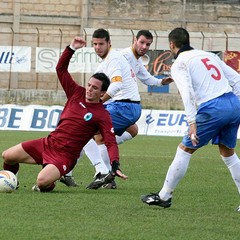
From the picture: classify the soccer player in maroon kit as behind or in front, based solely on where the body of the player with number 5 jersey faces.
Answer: in front

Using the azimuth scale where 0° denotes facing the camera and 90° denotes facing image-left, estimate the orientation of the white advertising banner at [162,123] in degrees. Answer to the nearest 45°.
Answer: approximately 0°

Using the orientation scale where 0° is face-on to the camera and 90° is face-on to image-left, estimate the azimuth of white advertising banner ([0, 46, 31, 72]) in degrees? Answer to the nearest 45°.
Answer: approximately 0°

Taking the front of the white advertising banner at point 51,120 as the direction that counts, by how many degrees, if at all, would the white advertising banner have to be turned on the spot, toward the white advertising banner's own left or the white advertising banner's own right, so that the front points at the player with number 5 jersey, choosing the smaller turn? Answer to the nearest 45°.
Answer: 0° — it already faces them

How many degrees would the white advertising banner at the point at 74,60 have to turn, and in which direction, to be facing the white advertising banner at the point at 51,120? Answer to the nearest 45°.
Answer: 0° — it already faces it

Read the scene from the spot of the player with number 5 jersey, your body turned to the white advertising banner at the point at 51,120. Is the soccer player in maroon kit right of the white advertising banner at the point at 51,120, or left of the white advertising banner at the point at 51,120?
left

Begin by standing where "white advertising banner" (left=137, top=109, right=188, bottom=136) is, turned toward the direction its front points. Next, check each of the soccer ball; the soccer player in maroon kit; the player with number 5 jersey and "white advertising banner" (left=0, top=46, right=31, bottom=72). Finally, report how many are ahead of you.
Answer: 3

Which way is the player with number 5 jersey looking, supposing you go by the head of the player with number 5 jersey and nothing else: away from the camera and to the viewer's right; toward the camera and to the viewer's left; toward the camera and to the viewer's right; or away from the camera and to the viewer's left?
away from the camera and to the viewer's left

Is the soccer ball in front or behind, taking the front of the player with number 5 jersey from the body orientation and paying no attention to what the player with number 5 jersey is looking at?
in front

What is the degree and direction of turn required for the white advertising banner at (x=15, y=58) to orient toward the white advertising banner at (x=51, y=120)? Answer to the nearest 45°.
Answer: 0° — it already faces it
